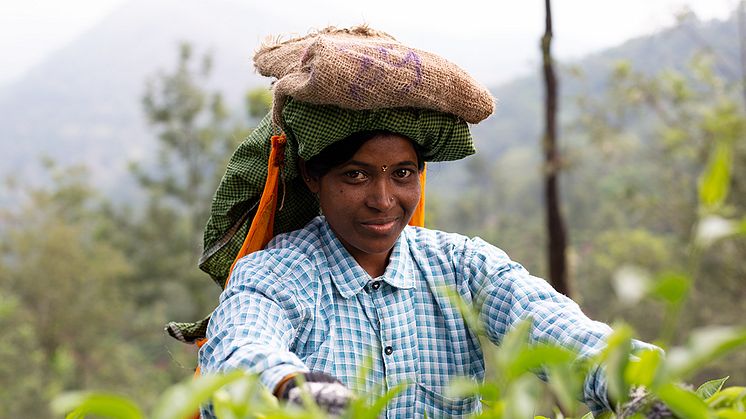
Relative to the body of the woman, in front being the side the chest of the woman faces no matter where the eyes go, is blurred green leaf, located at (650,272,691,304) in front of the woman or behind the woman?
in front

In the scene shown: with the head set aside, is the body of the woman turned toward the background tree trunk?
no

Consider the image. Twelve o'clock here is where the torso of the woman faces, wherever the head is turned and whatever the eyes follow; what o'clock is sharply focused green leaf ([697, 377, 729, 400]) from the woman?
The sharply focused green leaf is roughly at 11 o'clock from the woman.

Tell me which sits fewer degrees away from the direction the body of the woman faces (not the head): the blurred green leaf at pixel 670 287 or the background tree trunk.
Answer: the blurred green leaf

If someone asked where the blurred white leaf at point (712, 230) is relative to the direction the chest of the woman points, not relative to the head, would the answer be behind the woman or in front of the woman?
in front

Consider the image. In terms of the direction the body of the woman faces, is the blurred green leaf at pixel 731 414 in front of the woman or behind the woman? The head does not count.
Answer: in front

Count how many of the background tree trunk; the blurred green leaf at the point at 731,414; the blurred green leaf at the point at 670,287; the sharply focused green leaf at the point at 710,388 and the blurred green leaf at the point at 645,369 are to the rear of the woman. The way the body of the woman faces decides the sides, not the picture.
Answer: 1

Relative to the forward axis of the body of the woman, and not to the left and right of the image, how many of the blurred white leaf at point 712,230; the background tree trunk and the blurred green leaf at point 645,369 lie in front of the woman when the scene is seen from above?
2

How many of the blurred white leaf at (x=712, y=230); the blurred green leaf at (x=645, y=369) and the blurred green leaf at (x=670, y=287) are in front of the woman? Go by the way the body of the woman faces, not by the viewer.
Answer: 3

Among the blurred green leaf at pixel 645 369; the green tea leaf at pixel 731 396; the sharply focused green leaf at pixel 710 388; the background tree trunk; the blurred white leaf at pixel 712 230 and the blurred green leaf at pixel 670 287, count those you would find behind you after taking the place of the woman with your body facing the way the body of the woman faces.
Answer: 1

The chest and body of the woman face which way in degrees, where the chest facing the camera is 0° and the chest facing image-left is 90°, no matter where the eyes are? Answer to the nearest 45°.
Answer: approximately 0°

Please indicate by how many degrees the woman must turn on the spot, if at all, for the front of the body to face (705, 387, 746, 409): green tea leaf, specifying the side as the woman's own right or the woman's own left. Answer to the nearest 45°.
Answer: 0° — they already face it

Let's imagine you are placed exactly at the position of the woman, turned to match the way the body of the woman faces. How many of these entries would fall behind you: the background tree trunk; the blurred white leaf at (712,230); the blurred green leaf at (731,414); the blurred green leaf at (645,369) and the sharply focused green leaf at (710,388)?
1
